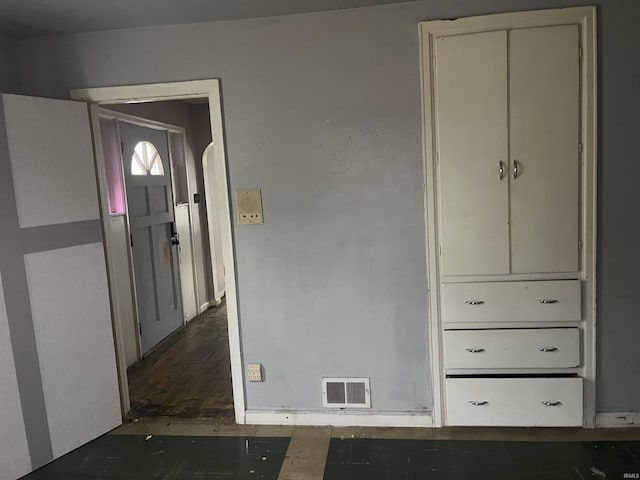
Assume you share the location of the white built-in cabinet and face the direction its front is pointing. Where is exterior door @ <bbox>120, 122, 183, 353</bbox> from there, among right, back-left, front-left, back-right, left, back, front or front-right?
right

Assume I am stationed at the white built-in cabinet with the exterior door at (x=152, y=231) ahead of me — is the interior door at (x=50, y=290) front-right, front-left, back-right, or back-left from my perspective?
front-left

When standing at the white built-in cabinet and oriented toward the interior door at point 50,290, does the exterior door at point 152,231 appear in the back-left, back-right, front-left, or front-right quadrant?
front-right

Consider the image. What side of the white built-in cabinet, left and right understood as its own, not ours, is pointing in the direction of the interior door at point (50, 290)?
right

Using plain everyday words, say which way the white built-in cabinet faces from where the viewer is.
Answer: facing the viewer
